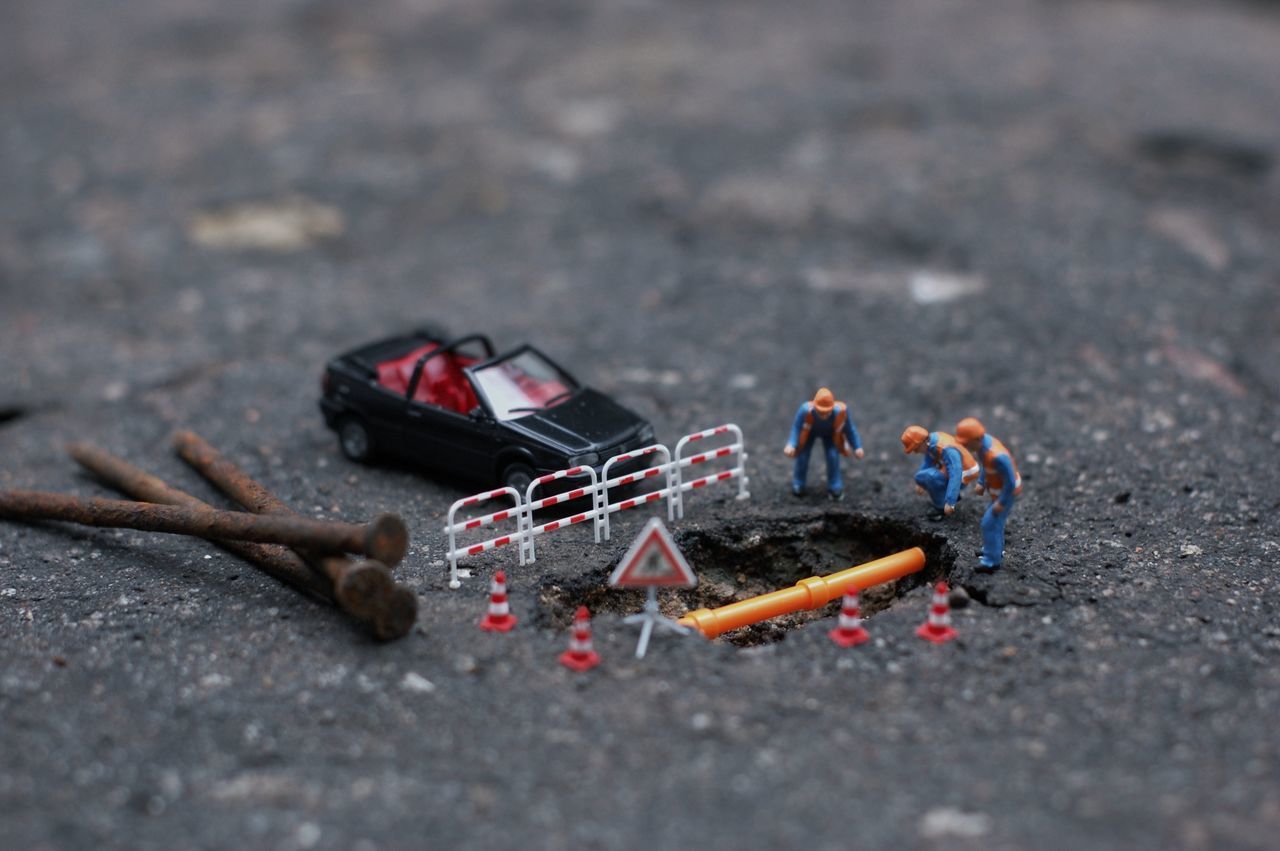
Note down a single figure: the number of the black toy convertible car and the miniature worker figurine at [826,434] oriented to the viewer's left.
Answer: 0

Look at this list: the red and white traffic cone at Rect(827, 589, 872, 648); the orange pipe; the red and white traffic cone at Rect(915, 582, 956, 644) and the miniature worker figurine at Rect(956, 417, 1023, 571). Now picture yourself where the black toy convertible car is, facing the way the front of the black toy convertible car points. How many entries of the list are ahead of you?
4

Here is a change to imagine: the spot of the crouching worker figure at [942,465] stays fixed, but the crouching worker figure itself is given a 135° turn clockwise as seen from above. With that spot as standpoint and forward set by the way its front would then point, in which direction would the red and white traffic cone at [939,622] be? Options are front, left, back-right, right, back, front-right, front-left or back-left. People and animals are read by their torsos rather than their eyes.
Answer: back

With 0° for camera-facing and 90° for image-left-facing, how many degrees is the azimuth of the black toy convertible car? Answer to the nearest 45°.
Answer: approximately 315°

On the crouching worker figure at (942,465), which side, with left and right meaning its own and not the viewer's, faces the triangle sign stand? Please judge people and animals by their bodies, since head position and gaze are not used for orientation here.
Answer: front

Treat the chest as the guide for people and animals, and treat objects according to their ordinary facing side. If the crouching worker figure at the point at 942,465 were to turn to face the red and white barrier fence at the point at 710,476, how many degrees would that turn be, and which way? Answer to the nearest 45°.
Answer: approximately 45° to its right

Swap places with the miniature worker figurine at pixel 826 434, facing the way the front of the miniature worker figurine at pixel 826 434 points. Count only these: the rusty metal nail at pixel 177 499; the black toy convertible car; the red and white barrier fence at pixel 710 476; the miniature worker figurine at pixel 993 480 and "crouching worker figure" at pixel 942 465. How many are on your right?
3

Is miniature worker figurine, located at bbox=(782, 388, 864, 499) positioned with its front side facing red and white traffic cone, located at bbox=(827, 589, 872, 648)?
yes

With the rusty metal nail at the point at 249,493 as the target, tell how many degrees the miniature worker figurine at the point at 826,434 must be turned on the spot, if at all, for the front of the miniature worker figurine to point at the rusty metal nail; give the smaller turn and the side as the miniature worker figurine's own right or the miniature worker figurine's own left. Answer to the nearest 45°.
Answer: approximately 90° to the miniature worker figurine's own right

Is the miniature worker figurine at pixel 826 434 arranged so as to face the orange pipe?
yes

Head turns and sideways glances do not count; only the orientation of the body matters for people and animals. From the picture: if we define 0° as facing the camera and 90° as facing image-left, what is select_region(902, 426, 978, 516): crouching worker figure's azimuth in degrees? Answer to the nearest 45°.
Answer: approximately 45°

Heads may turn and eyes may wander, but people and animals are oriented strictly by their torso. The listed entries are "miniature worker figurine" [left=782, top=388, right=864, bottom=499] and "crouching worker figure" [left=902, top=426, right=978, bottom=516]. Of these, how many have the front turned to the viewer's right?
0

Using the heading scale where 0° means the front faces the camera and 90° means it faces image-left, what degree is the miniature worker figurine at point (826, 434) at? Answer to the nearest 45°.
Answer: approximately 0°

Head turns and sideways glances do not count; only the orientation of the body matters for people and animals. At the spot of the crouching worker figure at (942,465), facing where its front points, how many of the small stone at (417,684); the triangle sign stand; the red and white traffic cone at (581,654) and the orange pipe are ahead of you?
4
